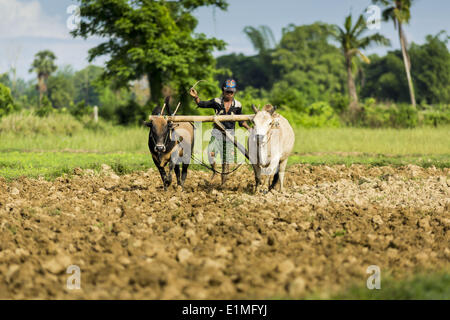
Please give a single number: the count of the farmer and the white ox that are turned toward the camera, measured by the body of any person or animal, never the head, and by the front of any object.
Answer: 2

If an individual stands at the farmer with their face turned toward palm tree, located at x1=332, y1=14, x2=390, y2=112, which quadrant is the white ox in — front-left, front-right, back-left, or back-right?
back-right

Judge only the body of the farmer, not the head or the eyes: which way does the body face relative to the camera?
toward the camera

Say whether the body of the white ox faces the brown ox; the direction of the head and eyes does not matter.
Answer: no

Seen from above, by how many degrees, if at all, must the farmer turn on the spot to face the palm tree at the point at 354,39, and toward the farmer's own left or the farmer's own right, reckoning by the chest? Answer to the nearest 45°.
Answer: approximately 180°

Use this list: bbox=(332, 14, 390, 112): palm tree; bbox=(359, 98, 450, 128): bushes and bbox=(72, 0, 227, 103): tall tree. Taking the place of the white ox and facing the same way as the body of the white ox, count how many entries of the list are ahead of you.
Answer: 0

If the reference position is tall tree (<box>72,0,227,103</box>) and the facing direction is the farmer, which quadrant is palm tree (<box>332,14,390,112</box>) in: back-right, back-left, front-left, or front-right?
back-left

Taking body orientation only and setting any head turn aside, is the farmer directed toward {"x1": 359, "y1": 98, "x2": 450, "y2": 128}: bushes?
no

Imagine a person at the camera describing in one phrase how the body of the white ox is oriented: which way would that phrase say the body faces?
toward the camera

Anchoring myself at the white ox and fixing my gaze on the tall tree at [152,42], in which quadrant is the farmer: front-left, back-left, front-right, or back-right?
front-left

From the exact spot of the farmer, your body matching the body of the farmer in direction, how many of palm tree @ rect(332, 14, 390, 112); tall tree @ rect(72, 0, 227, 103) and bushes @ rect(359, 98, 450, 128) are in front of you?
0

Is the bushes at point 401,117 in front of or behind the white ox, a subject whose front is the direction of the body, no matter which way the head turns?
behind

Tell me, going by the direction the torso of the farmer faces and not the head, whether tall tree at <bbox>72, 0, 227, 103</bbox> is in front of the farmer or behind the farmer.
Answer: behind

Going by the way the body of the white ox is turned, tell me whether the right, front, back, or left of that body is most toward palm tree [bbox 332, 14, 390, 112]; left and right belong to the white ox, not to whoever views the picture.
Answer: back

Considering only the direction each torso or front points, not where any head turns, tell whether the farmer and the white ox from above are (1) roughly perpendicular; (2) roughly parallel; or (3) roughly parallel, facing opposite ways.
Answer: roughly parallel

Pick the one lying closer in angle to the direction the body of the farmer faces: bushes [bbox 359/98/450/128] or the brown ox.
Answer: the brown ox
